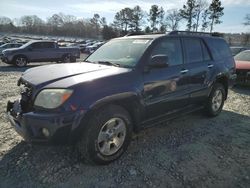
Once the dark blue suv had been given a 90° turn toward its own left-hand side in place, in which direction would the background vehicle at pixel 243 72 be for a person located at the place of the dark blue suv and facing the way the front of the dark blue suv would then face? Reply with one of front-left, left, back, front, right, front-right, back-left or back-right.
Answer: left

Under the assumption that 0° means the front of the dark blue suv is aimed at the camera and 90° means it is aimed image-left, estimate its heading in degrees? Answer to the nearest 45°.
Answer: approximately 45°

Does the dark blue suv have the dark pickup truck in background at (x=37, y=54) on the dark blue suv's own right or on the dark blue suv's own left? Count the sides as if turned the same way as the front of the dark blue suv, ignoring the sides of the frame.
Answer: on the dark blue suv's own right
